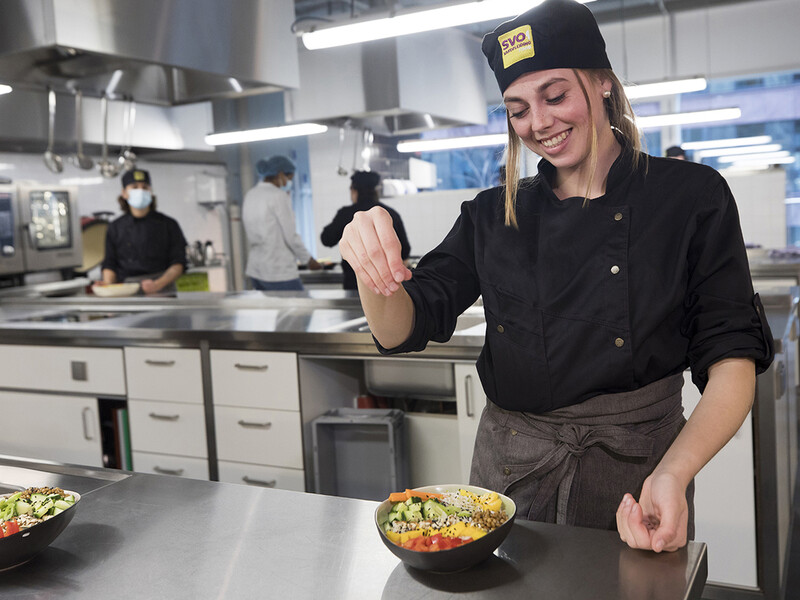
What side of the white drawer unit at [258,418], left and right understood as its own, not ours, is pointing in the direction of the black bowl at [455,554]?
front

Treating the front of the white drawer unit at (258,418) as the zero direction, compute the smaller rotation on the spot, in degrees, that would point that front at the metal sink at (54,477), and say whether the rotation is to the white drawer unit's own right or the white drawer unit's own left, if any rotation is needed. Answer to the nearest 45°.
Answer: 0° — it already faces it

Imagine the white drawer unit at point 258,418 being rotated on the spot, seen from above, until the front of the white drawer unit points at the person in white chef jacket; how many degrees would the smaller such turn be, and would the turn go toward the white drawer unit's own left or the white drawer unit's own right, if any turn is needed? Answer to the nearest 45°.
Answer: approximately 180°

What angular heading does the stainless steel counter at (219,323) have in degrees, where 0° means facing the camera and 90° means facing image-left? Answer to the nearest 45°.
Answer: approximately 0°

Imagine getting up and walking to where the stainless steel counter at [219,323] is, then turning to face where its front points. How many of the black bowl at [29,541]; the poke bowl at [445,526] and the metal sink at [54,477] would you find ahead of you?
3

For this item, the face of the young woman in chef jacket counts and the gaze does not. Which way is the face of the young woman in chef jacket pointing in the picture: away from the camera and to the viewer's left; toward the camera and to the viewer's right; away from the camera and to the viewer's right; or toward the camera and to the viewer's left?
toward the camera and to the viewer's left

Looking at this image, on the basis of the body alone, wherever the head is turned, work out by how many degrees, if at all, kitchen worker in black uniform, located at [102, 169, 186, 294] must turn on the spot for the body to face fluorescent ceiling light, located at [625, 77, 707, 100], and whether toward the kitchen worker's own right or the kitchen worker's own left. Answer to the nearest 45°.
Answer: approximately 90° to the kitchen worker's own left

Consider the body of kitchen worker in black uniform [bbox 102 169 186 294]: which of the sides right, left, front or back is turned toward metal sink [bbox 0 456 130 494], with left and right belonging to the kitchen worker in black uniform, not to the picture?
front

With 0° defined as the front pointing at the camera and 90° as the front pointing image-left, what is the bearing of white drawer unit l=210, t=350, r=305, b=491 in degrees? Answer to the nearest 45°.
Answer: approximately 0°

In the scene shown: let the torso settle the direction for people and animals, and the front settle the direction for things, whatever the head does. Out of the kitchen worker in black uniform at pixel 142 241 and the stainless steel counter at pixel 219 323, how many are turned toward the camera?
2

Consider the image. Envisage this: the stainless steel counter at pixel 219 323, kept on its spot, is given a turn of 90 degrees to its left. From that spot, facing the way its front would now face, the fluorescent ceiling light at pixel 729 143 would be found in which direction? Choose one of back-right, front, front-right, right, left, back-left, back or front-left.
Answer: front-left
